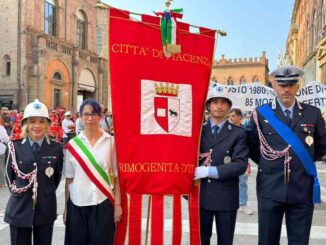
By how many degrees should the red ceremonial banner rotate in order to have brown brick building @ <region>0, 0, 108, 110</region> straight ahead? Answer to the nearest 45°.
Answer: approximately 180°

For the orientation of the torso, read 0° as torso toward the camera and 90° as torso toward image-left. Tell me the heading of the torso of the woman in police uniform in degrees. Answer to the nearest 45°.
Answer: approximately 0°

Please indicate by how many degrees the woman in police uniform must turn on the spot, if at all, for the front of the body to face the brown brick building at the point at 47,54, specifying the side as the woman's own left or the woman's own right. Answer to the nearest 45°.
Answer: approximately 180°

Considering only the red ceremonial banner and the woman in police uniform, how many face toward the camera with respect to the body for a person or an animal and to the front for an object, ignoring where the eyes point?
2

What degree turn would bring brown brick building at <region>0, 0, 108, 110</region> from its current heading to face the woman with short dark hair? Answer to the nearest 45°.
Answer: approximately 45° to its right

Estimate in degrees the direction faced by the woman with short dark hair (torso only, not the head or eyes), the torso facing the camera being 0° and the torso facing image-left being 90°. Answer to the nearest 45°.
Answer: approximately 0°
